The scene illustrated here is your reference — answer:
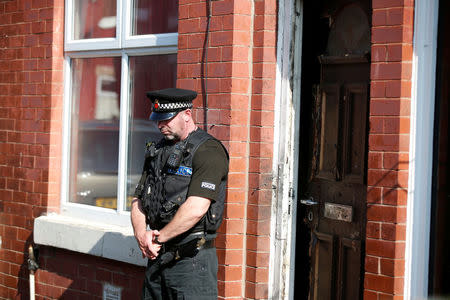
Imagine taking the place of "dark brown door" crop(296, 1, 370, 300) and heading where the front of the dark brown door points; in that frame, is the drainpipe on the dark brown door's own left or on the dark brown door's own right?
on the dark brown door's own right

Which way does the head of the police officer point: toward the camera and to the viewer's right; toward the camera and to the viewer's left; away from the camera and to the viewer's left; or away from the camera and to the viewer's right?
toward the camera and to the viewer's left

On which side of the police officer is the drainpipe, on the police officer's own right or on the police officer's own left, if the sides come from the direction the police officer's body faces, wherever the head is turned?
on the police officer's own right

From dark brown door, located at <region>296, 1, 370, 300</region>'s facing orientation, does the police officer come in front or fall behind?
in front

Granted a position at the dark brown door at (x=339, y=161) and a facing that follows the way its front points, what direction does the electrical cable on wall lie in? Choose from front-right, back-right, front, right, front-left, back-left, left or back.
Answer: front-right

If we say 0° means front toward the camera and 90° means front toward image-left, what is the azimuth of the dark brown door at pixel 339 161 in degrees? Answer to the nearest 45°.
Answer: approximately 45°
